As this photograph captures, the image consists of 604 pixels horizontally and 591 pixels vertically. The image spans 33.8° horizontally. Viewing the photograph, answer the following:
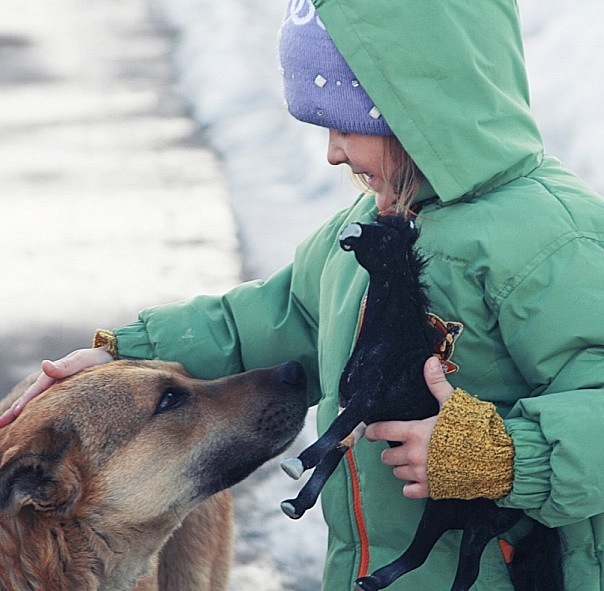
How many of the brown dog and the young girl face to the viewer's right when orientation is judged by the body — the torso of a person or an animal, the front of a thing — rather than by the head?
1

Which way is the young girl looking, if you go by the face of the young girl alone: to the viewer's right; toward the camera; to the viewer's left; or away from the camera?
to the viewer's left

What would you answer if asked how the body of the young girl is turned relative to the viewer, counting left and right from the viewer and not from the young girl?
facing the viewer and to the left of the viewer

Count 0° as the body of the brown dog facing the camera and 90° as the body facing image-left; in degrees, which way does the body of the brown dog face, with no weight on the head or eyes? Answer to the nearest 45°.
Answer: approximately 270°
